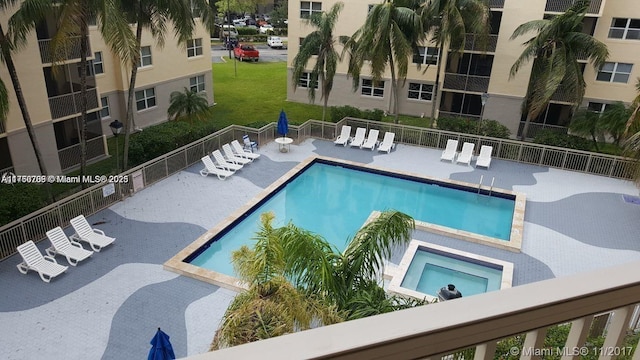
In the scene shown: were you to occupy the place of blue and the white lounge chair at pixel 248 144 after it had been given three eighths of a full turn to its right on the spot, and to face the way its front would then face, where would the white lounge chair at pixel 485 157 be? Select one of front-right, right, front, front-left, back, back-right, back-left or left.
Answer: back

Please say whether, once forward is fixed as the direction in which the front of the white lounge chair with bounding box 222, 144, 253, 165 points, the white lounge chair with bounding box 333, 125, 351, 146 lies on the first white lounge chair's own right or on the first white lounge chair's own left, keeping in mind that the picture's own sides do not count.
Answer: on the first white lounge chair's own left

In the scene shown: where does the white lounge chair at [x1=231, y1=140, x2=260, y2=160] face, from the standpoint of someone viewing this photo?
facing the viewer and to the right of the viewer

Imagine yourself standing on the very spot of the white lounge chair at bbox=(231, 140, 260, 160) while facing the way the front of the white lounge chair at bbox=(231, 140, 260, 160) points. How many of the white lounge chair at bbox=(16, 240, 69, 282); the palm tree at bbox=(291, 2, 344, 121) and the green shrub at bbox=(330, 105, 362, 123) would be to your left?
2

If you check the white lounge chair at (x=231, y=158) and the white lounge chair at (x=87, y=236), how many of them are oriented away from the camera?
0

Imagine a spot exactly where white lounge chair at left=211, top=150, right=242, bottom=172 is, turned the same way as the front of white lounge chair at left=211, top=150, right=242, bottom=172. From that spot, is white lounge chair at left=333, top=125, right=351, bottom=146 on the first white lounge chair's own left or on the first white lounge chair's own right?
on the first white lounge chair's own left

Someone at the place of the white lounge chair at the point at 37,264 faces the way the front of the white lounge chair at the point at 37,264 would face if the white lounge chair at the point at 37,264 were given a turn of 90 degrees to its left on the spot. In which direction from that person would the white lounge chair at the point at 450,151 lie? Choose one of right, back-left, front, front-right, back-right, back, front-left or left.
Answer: front-right

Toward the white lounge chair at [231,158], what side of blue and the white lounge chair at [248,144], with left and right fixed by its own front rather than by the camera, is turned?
right

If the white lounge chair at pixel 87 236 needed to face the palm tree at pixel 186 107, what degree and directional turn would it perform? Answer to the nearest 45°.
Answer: approximately 90° to its left
